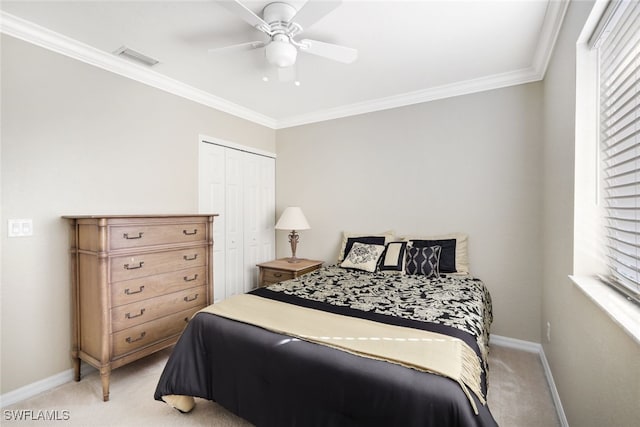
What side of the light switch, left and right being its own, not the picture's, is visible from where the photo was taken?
front

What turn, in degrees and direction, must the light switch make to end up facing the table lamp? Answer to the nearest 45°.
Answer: approximately 90° to its left

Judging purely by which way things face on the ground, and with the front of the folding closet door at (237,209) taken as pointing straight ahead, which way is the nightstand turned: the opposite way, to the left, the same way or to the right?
to the right

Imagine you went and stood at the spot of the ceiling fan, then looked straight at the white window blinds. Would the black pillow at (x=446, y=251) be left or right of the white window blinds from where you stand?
left

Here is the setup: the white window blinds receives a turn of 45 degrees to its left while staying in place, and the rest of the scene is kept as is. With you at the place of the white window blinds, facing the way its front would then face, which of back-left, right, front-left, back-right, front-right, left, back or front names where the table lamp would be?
front-right

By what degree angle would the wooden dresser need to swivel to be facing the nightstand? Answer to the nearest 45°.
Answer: approximately 45° to its left

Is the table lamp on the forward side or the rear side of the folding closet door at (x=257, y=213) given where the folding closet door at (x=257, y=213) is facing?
on the forward side

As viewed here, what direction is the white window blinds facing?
to the viewer's left

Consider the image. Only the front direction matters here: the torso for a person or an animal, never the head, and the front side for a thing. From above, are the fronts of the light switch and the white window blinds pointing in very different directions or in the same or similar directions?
very different directions

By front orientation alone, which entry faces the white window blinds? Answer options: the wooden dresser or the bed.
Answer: the wooden dresser

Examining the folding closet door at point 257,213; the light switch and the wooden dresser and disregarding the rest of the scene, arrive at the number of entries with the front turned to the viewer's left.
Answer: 0

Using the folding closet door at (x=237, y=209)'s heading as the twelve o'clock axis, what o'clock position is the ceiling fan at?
The ceiling fan is roughly at 1 o'clock from the folding closet door.

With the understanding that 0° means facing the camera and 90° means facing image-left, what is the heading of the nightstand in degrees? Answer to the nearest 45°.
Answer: approximately 45°

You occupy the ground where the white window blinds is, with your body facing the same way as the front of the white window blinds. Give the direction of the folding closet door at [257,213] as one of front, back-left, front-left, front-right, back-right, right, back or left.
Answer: front

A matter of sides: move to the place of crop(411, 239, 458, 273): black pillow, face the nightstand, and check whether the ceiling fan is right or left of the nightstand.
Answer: left
